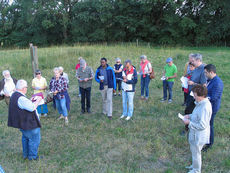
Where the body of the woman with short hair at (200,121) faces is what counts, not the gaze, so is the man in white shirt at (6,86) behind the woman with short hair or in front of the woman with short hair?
in front

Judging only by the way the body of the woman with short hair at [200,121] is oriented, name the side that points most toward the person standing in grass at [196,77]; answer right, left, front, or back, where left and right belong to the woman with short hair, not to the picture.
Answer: right

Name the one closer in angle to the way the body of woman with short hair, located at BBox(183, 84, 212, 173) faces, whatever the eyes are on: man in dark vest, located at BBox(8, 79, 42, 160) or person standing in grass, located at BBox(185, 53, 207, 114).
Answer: the man in dark vest

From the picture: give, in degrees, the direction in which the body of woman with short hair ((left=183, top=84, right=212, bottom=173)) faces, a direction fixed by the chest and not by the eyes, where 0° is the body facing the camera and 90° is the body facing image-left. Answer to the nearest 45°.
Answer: approximately 90°

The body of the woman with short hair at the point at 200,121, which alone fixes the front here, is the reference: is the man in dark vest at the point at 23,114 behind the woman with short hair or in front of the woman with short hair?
in front

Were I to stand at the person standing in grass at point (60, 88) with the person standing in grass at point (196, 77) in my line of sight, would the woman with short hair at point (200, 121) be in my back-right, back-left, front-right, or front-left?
front-right

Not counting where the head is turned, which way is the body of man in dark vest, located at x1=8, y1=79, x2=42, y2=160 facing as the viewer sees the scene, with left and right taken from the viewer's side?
facing away from the viewer and to the right of the viewer

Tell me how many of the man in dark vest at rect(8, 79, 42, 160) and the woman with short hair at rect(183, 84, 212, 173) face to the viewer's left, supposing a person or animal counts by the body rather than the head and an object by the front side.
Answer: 1

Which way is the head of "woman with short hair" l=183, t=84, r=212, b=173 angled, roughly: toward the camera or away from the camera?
away from the camera

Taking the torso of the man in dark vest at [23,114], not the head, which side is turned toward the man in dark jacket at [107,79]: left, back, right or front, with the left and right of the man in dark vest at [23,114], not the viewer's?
front

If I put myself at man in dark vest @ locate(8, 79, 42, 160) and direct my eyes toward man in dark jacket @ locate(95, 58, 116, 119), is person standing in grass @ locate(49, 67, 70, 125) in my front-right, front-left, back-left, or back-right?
front-left

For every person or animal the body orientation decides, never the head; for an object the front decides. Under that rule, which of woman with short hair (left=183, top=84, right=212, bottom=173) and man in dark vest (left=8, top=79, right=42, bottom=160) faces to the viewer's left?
the woman with short hair

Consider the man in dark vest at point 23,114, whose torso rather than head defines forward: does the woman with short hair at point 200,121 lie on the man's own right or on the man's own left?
on the man's own right
